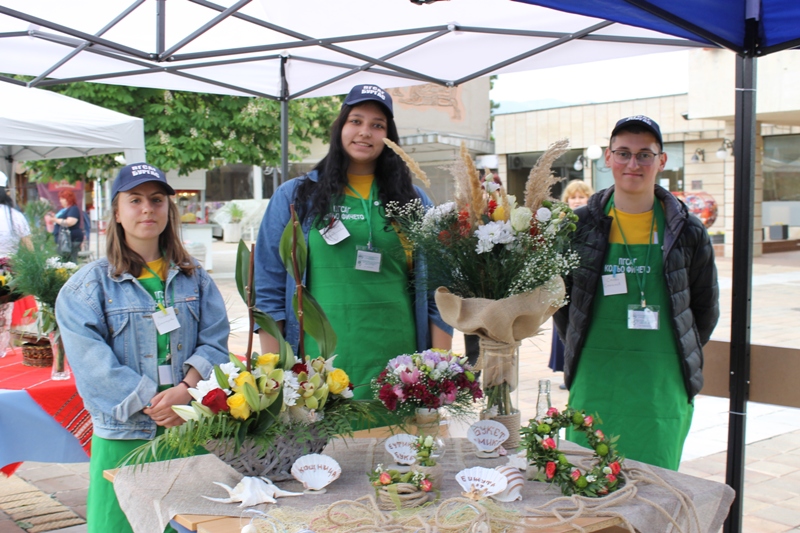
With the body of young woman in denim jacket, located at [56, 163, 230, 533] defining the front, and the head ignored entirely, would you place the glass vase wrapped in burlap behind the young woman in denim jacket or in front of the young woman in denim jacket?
in front

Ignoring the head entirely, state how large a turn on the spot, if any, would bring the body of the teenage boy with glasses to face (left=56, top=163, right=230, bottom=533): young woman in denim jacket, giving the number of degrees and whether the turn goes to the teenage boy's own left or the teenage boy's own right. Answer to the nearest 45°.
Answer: approximately 45° to the teenage boy's own right

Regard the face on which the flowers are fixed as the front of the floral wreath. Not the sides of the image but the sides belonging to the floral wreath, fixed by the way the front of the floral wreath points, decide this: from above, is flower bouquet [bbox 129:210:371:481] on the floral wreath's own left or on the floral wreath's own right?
on the floral wreath's own right

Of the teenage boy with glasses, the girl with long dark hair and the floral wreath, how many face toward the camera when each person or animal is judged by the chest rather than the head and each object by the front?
3

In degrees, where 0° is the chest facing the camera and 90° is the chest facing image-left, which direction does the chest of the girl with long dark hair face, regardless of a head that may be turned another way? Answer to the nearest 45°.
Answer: approximately 0°

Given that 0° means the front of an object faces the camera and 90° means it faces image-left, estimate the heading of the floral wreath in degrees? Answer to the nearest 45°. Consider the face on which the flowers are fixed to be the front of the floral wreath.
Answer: approximately 0°

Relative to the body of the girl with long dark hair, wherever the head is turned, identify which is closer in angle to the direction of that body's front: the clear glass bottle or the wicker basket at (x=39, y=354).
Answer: the clear glass bottle

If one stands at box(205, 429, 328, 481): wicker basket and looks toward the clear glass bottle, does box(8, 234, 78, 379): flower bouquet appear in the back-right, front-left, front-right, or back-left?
back-left
